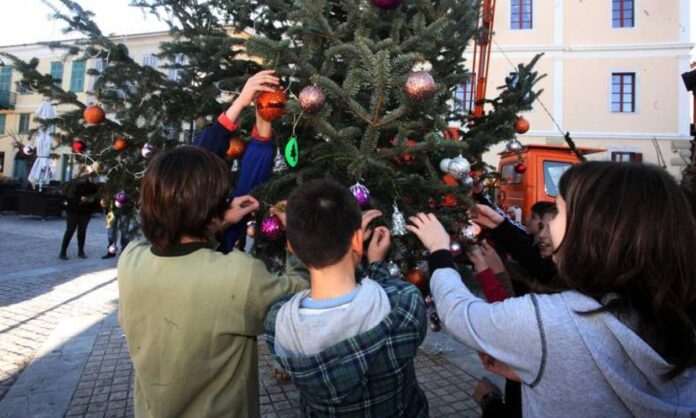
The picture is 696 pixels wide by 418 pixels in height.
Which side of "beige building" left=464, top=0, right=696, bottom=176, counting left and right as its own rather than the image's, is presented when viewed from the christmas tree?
front

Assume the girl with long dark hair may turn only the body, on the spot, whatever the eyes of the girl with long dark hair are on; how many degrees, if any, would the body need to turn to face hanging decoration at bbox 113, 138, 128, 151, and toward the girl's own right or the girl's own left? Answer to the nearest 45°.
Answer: approximately 45° to the girl's own left

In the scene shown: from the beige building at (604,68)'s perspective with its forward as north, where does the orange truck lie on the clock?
The orange truck is roughly at 12 o'clock from the beige building.

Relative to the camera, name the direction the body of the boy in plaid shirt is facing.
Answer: away from the camera

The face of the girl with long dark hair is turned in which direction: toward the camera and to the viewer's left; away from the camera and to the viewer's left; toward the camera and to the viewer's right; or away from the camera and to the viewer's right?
away from the camera and to the viewer's left

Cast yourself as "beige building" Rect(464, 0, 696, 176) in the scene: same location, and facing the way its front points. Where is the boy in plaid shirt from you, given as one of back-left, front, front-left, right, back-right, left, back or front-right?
front

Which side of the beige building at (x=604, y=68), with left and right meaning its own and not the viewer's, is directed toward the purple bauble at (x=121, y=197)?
front

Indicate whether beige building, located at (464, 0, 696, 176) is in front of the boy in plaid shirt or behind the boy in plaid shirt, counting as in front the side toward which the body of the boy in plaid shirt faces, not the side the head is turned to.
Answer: in front

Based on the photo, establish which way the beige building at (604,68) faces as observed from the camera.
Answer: facing the viewer

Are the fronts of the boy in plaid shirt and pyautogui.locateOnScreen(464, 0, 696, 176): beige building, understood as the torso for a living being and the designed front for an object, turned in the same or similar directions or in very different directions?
very different directions

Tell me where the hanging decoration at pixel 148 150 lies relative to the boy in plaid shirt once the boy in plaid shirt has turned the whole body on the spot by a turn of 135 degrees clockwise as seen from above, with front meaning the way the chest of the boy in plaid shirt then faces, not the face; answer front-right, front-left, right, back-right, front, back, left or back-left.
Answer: back

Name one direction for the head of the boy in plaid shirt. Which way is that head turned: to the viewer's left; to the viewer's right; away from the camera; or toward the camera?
away from the camera

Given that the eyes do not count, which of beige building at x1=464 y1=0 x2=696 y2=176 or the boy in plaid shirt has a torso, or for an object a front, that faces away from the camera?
the boy in plaid shirt

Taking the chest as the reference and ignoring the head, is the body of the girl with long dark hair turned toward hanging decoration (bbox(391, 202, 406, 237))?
yes

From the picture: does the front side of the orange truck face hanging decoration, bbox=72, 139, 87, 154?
no
